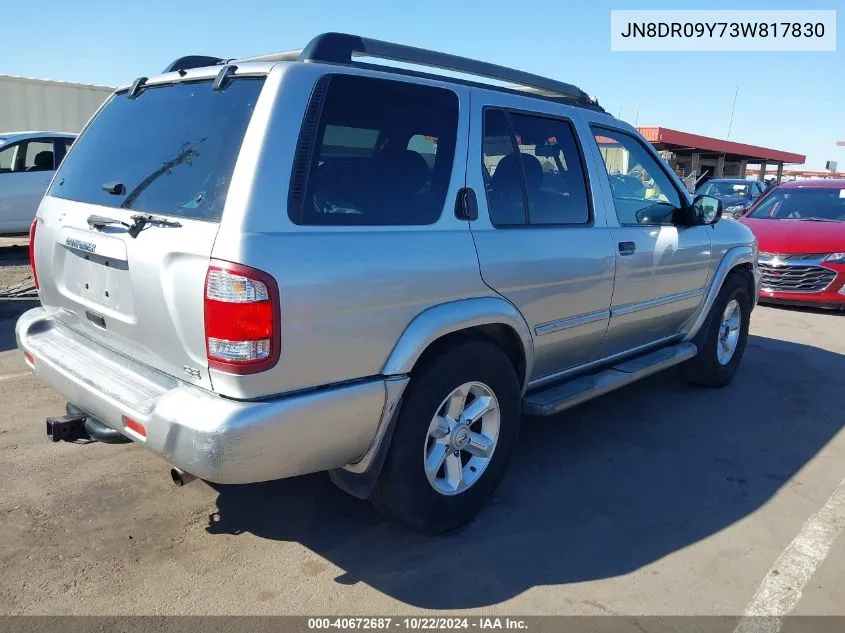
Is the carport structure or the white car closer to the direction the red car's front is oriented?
the white car

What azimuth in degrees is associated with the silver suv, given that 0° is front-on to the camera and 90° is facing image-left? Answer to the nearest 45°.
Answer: approximately 225°

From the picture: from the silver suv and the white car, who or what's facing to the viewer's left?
the white car

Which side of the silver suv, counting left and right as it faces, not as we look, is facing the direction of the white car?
left

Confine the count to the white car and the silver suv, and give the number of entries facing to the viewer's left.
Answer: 1

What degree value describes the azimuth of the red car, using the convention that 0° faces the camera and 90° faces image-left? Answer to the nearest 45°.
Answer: approximately 45°

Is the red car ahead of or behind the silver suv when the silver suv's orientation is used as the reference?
ahead

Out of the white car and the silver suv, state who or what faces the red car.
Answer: the silver suv

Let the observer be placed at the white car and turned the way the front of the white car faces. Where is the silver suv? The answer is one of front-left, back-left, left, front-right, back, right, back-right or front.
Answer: left

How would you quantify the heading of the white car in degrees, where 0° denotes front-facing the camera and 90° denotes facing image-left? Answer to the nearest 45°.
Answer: approximately 90°

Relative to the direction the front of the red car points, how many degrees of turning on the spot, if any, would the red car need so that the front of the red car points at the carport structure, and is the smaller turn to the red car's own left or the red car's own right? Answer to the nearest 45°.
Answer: approximately 135° to the red car's own right

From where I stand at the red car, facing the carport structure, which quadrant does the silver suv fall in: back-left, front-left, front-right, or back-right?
back-left

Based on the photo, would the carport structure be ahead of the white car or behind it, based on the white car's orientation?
behind

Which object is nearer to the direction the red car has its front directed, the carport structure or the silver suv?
the silver suv
